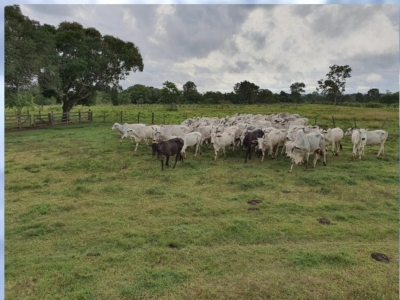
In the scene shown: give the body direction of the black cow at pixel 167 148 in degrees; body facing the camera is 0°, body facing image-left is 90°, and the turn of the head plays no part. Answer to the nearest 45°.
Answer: approximately 45°

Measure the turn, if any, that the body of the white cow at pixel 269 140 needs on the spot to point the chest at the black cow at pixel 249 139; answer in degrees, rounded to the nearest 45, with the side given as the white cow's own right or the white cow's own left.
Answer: approximately 45° to the white cow's own right

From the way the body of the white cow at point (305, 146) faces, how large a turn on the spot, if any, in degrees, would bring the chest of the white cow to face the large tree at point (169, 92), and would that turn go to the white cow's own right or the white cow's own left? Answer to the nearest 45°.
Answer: approximately 90° to the white cow's own right

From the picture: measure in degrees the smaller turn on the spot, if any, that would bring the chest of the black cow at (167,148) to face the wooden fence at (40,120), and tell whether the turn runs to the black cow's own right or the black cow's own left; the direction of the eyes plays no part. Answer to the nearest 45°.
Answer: approximately 90° to the black cow's own right

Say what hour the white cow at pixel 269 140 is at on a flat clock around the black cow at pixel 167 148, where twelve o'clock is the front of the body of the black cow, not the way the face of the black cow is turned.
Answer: The white cow is roughly at 7 o'clock from the black cow.

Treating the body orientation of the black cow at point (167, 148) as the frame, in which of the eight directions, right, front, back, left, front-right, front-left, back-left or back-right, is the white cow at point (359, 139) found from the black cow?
back-left

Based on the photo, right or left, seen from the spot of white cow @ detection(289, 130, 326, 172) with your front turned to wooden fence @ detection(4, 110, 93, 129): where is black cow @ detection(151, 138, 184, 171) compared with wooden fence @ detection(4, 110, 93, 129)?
left

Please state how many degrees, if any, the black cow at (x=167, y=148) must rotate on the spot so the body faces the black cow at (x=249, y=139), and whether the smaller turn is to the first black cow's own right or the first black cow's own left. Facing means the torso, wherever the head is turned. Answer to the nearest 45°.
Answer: approximately 135° to the first black cow's own left
